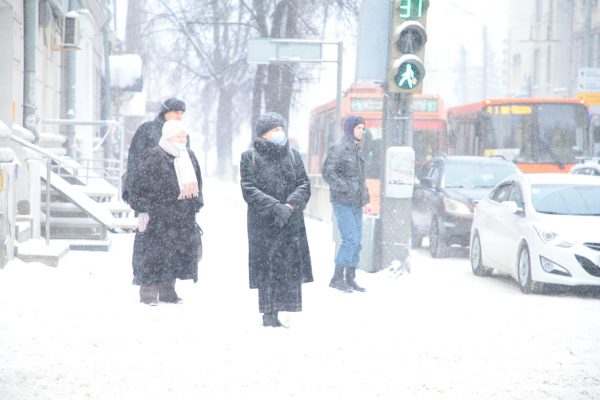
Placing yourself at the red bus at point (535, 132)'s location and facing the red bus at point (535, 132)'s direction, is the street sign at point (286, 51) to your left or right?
on your right

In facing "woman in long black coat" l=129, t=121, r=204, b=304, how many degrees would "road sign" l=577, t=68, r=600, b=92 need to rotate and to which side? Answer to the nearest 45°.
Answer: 0° — it already faces them

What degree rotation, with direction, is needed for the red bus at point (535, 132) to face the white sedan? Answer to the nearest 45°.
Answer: approximately 45° to its right

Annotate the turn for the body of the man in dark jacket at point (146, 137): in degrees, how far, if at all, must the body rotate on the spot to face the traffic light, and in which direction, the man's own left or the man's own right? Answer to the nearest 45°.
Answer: approximately 90° to the man's own left

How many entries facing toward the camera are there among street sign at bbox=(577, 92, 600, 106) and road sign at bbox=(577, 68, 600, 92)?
2

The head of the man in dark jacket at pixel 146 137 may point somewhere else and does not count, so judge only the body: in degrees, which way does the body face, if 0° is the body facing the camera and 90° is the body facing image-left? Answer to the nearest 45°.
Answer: approximately 315°

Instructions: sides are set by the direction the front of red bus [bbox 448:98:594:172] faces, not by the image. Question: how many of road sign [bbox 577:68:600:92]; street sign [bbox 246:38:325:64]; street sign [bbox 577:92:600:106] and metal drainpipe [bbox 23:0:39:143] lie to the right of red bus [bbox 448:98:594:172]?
2

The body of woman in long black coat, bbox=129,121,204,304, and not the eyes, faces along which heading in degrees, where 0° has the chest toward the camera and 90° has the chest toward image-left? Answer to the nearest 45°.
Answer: approximately 315°
